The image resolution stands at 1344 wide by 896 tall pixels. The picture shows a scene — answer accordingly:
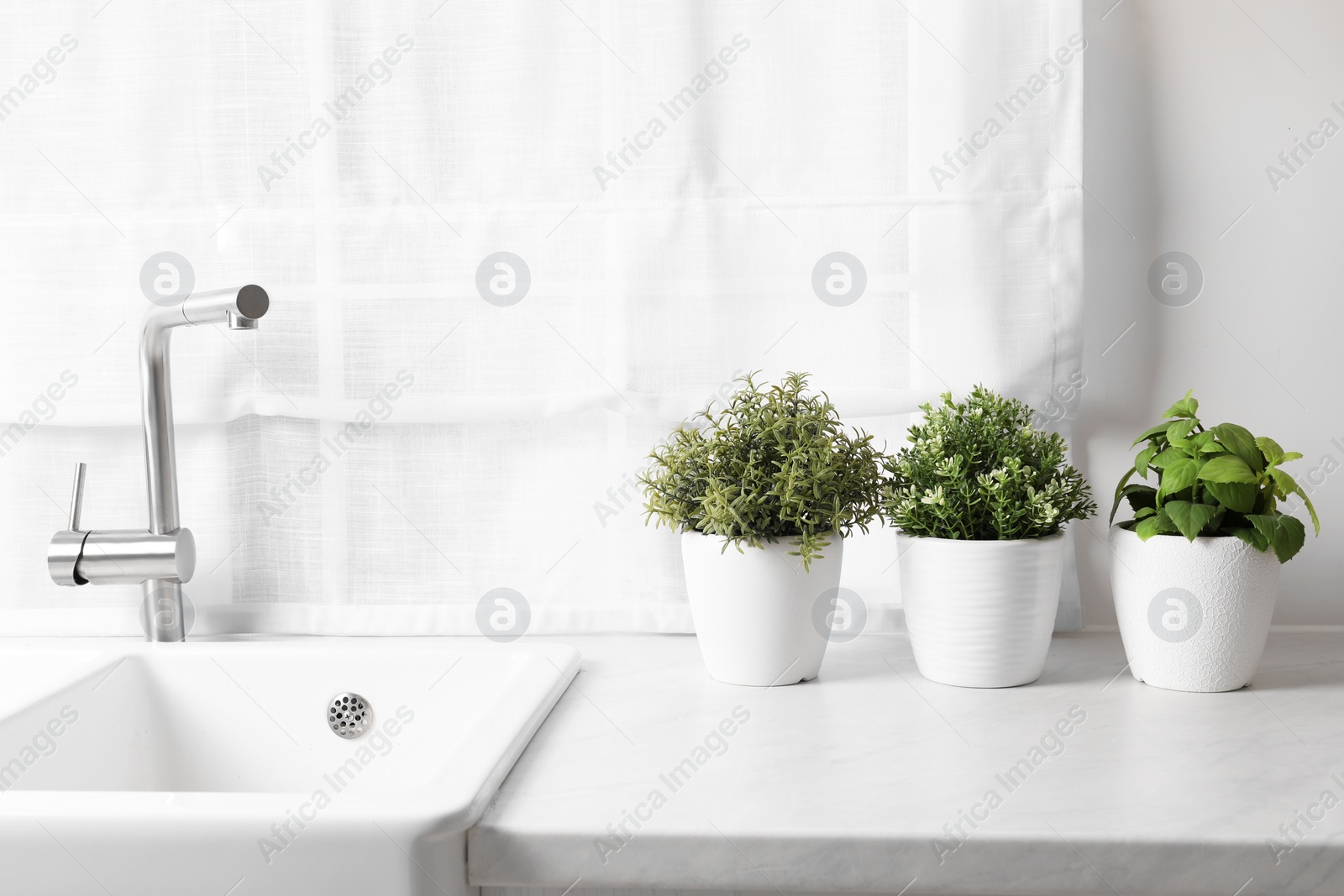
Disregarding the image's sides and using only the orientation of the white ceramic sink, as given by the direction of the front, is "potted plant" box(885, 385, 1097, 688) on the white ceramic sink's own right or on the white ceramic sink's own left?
on the white ceramic sink's own left

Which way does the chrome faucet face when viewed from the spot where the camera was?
facing the viewer and to the right of the viewer

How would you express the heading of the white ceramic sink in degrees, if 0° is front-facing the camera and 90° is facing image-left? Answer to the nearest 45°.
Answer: approximately 0°

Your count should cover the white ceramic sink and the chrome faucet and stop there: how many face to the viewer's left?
0
